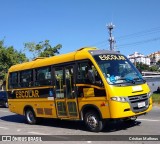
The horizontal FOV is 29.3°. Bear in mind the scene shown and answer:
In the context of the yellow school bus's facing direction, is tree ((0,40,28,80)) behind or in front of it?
behind

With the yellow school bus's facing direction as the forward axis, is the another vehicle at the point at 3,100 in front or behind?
behind

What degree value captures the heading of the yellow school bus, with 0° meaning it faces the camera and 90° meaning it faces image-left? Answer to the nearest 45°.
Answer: approximately 315°
